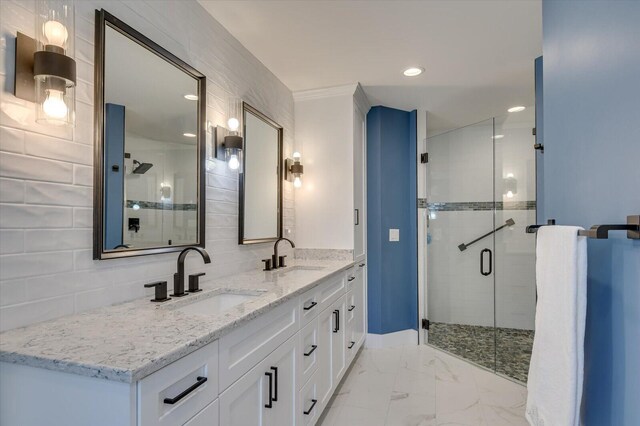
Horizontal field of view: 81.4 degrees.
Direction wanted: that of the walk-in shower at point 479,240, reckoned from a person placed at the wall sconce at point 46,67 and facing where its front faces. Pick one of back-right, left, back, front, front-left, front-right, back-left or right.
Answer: front-left

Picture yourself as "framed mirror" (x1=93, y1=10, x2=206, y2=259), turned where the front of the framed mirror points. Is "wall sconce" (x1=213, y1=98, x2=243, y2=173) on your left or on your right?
on your left

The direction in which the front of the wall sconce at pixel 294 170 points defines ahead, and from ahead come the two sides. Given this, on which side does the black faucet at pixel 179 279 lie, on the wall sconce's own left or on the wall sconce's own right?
on the wall sconce's own right

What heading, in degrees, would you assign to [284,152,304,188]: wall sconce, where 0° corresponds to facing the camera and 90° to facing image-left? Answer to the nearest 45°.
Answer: approximately 315°

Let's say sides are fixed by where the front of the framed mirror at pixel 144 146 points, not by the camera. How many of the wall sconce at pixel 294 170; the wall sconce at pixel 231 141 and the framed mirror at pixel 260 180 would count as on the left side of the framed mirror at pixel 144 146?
3

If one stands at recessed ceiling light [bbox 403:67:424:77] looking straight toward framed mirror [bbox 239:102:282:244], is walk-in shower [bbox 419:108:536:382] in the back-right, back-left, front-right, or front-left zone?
back-right

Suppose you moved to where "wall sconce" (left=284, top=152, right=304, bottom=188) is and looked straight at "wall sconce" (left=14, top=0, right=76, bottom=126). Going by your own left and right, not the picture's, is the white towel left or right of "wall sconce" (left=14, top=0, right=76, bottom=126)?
left

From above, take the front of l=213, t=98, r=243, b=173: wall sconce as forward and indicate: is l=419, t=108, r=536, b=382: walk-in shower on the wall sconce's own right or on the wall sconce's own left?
on the wall sconce's own left

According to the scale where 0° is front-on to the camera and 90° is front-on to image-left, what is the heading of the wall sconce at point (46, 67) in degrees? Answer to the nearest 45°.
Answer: approximately 315°

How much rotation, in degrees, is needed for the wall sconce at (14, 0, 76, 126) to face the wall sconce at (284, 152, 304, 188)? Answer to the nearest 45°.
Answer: approximately 90° to its left
